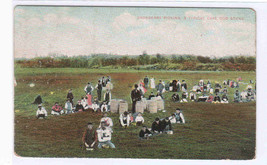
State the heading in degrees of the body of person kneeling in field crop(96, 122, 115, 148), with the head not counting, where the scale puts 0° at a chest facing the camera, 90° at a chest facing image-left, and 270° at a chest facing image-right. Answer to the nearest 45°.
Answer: approximately 0°

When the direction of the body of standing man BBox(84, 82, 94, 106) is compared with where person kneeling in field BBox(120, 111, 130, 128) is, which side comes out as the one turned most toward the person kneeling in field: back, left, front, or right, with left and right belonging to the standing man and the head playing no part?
front

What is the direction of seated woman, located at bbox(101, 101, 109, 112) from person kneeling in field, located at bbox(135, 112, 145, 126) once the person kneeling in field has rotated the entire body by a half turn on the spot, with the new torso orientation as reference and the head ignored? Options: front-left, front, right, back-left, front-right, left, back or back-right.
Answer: left

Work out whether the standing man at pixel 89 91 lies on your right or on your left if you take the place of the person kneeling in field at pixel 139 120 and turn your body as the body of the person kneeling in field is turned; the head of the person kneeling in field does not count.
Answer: on your right

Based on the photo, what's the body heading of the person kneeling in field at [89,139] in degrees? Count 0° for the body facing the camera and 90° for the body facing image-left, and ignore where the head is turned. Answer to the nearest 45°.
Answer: approximately 0°
